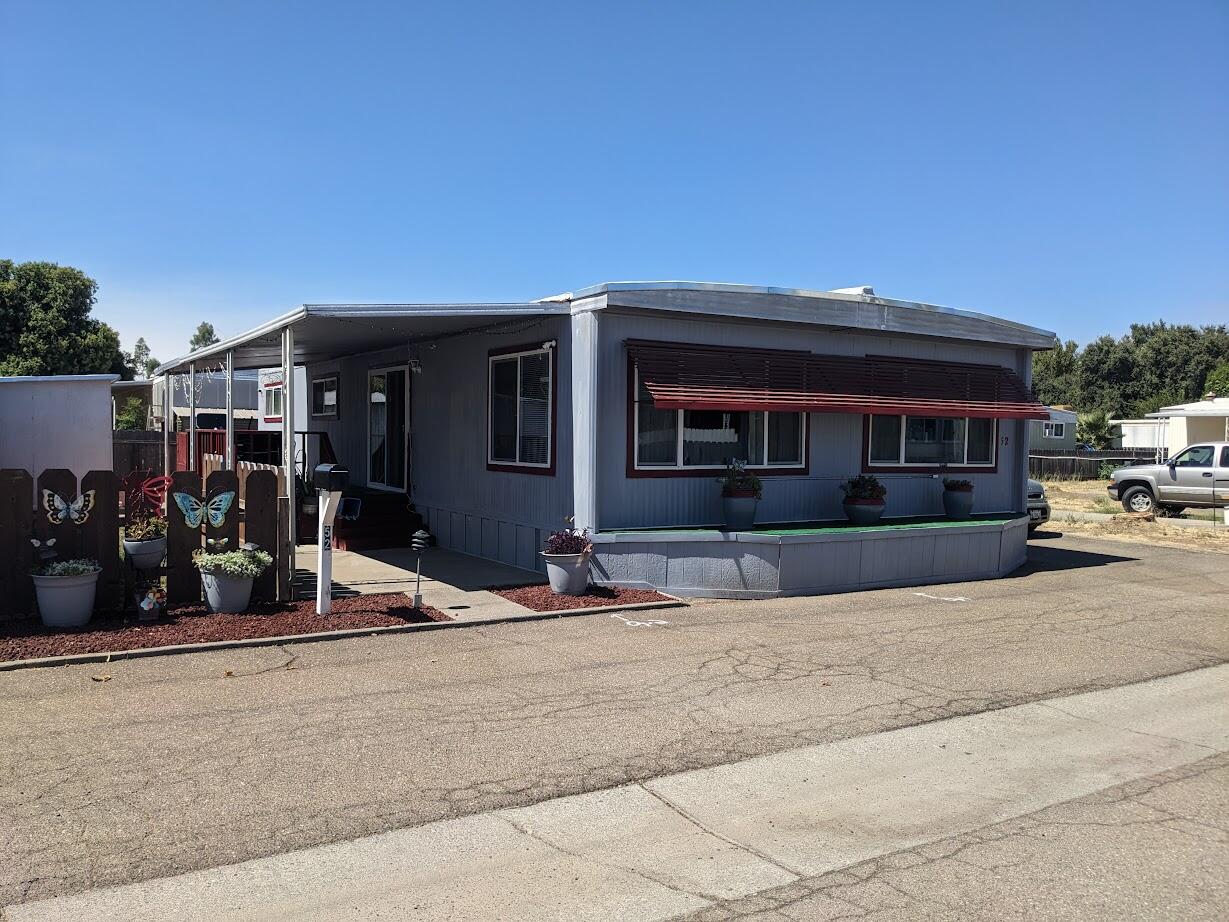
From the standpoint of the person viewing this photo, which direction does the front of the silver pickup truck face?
facing to the left of the viewer

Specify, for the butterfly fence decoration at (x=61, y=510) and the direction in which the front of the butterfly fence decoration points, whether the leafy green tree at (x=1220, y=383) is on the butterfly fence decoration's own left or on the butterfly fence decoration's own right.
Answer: on the butterfly fence decoration's own left

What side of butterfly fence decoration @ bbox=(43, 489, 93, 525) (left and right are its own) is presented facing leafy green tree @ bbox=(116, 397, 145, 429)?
back

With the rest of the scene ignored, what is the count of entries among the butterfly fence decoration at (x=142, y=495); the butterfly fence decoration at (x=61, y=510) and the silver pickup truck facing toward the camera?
2

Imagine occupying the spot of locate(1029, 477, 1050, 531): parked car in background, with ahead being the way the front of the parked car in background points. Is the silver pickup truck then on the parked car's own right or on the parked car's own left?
on the parked car's own left

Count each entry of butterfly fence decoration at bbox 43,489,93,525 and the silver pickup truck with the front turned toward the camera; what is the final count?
1

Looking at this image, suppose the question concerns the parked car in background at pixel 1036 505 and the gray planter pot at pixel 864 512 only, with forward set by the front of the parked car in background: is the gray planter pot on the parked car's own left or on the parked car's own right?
on the parked car's own right

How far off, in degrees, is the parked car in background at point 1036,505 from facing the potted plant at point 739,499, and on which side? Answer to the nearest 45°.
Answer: approximately 45° to its right

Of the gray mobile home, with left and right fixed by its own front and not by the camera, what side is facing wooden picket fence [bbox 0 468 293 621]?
right
